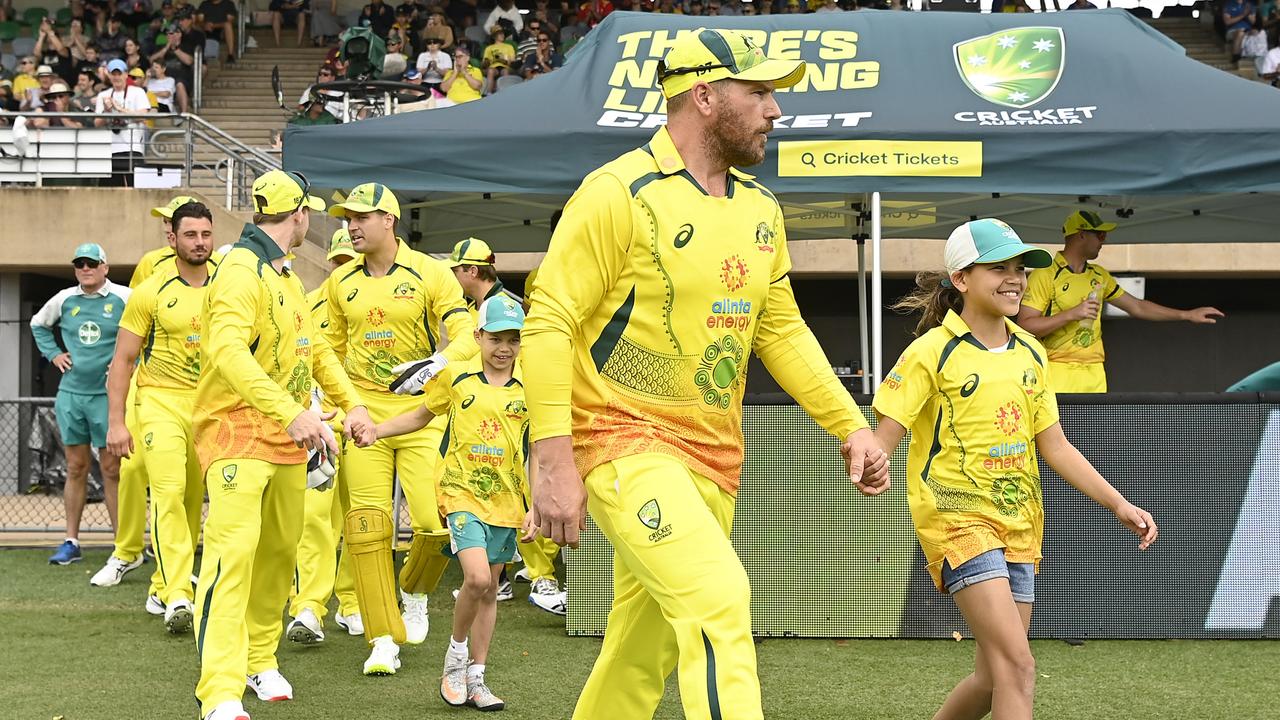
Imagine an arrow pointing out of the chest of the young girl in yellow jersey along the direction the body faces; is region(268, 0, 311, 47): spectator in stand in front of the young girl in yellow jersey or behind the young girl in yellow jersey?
behind

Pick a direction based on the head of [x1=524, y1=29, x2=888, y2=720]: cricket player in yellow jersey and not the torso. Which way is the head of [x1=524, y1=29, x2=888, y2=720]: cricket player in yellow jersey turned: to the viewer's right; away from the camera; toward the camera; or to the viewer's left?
to the viewer's right

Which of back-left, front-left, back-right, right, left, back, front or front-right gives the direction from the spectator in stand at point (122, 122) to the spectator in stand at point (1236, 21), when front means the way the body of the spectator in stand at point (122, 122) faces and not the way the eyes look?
left

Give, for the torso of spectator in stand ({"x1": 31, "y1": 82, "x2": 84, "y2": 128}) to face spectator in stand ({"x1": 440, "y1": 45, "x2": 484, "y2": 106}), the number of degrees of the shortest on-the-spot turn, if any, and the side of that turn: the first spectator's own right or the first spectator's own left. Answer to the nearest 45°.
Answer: approximately 45° to the first spectator's own left

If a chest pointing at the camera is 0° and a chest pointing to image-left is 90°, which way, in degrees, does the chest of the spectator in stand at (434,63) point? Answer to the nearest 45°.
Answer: approximately 0°

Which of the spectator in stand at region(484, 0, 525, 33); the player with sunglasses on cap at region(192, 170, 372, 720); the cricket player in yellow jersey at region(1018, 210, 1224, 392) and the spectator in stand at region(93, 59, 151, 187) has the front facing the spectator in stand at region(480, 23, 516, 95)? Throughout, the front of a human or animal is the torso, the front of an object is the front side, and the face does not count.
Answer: the spectator in stand at region(484, 0, 525, 33)

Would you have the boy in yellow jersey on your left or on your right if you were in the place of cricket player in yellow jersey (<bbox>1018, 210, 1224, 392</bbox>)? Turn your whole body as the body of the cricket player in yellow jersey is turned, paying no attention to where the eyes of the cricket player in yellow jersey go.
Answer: on your right
